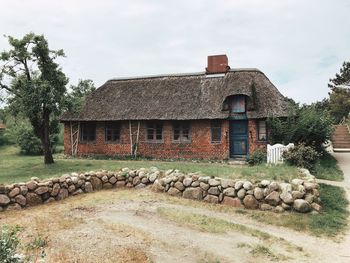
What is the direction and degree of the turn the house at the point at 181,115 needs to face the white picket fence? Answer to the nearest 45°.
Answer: approximately 45° to its left

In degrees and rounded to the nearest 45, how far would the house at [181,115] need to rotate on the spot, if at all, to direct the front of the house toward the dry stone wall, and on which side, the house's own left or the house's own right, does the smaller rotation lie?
0° — it already faces it

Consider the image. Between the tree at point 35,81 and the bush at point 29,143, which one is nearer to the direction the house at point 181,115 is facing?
the tree

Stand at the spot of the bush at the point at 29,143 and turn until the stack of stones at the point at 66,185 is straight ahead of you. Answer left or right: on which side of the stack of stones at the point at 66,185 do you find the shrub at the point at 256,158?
left

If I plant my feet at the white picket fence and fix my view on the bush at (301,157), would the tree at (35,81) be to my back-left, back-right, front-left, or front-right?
back-right

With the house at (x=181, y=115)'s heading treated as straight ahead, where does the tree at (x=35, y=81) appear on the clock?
The tree is roughly at 2 o'clock from the house.

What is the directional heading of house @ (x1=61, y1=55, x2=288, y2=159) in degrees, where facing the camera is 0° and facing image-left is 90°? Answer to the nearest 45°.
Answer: approximately 0°

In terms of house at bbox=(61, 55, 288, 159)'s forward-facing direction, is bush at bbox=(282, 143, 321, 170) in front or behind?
in front

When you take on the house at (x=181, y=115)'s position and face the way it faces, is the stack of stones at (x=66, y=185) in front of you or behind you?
in front
